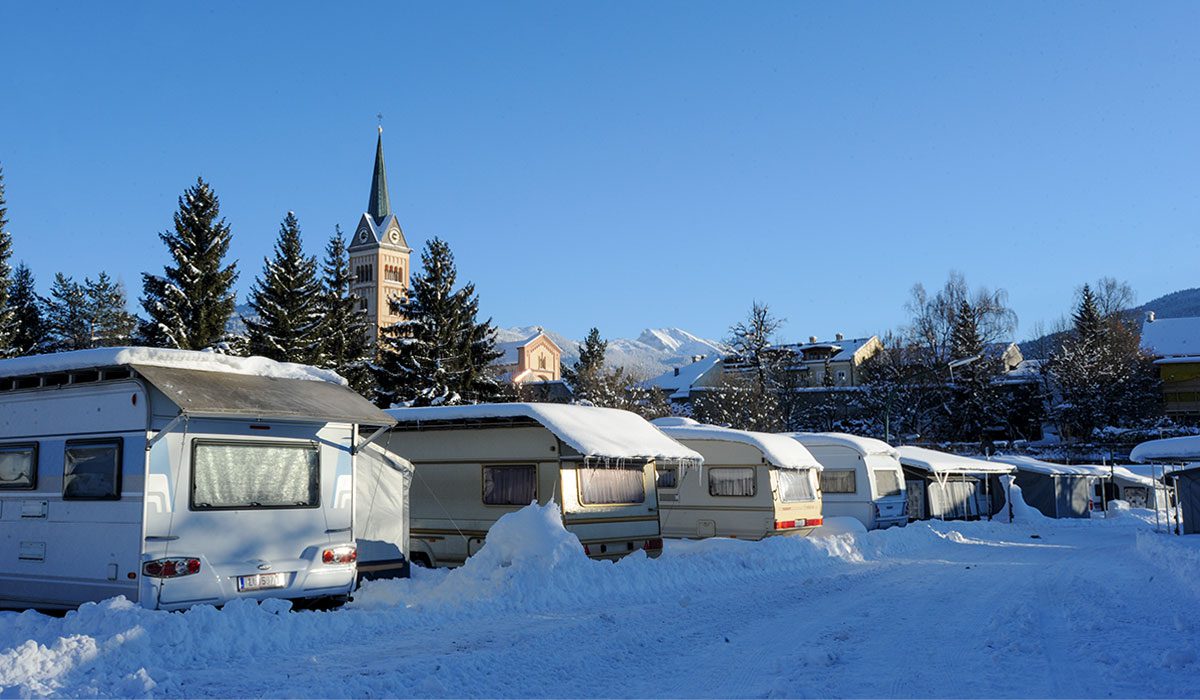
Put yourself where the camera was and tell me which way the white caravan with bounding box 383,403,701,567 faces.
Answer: facing away from the viewer and to the left of the viewer

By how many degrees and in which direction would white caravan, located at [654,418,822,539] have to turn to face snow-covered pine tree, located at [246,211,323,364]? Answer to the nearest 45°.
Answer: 0° — it already faces it

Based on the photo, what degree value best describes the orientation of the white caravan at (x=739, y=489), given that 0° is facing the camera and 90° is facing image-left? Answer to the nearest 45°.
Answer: approximately 135°

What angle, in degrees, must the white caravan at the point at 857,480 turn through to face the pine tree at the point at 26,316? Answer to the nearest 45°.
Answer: approximately 45° to its left

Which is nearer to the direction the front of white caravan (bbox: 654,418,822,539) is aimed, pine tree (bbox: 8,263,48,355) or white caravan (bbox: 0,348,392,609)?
the pine tree

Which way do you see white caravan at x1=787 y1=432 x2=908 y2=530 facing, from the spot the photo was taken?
facing away from the viewer and to the left of the viewer

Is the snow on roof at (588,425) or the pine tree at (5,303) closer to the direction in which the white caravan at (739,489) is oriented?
the pine tree

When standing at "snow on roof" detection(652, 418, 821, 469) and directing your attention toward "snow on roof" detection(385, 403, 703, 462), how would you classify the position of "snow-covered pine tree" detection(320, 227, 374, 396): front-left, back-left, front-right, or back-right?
back-right
